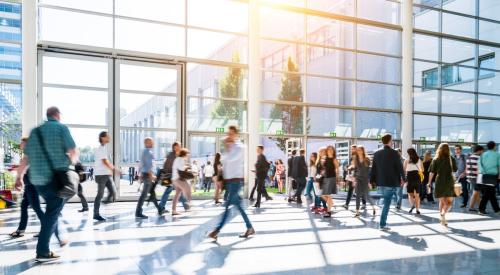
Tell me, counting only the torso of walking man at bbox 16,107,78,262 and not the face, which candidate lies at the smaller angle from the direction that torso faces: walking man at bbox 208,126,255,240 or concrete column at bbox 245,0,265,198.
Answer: the concrete column

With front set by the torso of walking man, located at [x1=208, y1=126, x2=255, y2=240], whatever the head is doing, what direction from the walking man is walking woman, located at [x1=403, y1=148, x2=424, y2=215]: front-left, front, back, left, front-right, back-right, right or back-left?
back-right

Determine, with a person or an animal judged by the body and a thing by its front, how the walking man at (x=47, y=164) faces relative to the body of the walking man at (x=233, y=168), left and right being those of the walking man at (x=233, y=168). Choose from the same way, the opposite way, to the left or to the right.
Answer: to the right
